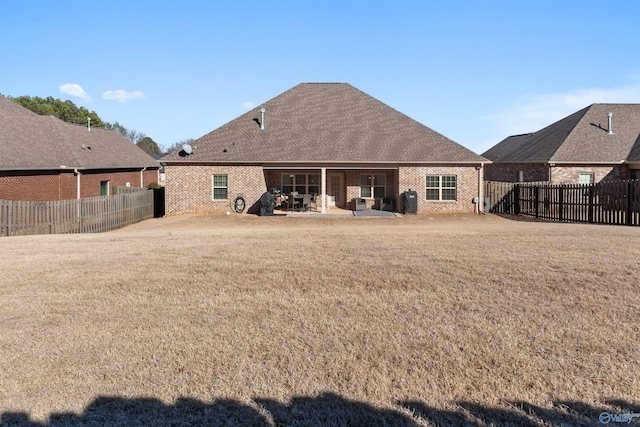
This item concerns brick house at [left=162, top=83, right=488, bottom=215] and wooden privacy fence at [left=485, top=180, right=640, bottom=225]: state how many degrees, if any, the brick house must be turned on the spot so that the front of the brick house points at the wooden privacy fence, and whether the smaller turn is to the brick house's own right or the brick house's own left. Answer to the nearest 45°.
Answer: approximately 135° to the brick house's own right

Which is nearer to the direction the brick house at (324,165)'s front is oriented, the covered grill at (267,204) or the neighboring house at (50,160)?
the neighboring house

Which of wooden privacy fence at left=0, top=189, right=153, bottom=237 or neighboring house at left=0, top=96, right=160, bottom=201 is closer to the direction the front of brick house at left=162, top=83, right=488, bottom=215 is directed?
the neighboring house

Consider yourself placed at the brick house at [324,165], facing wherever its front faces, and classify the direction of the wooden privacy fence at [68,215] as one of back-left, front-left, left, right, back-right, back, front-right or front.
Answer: back-left

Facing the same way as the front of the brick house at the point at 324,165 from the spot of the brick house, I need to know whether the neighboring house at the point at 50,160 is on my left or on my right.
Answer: on my left

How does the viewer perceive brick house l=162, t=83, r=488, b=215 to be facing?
facing away from the viewer

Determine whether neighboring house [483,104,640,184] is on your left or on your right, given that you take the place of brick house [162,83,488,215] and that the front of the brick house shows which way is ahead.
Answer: on your right

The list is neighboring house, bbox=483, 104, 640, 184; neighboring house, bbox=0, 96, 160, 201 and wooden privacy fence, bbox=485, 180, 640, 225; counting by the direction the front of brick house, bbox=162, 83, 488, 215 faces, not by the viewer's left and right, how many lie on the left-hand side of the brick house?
1
